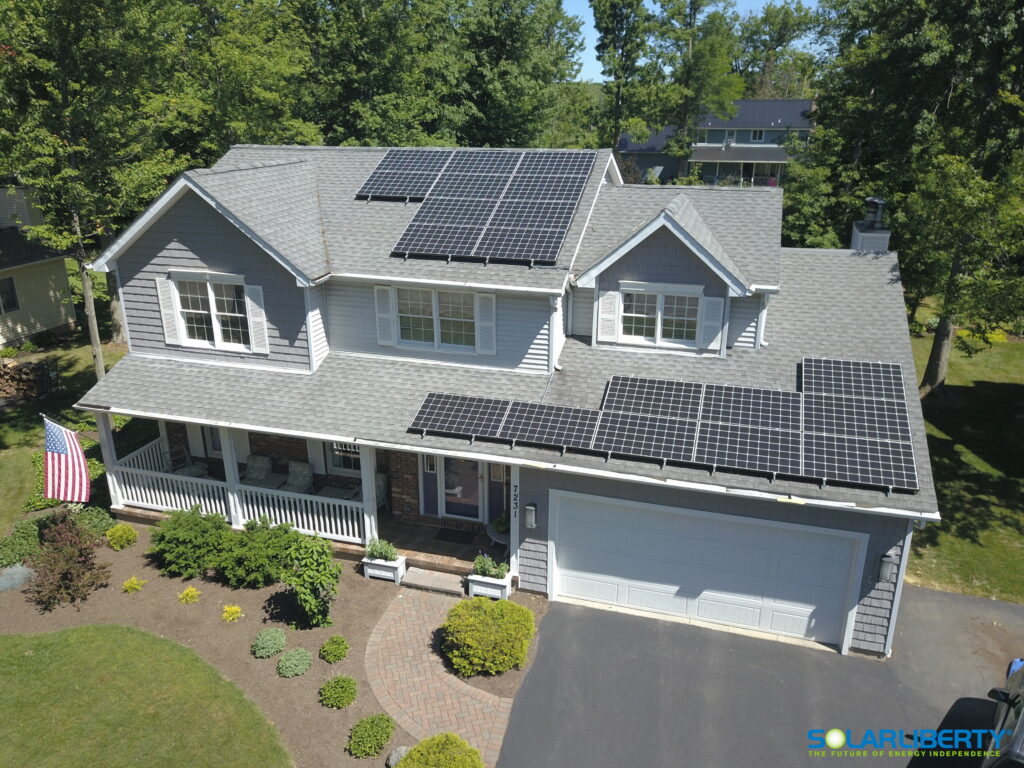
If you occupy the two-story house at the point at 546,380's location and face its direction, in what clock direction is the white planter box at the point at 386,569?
The white planter box is roughly at 2 o'clock from the two-story house.

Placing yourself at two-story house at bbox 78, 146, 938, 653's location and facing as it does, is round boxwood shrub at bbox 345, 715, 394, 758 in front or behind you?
in front

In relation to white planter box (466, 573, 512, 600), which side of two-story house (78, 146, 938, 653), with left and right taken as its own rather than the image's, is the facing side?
front

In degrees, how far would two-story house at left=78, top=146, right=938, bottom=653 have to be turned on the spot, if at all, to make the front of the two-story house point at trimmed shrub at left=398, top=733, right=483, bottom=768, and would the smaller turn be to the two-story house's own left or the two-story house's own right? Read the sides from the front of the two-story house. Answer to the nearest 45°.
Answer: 0° — it already faces it

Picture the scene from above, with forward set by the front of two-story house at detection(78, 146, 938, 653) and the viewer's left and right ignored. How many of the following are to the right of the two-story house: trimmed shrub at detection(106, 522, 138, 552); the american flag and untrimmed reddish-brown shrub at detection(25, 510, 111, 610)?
3

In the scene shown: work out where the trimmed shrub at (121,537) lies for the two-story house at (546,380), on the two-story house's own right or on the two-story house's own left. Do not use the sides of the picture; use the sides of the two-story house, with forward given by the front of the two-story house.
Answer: on the two-story house's own right

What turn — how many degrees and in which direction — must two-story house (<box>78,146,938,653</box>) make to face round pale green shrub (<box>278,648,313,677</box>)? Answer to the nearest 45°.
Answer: approximately 45° to its right

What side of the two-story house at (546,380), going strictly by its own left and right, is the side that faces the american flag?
right

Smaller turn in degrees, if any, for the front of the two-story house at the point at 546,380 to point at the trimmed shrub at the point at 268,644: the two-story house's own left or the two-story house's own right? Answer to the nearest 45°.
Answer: approximately 45° to the two-story house's own right

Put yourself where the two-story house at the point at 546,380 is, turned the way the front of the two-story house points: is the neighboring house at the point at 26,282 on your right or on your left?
on your right

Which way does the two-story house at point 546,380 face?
toward the camera

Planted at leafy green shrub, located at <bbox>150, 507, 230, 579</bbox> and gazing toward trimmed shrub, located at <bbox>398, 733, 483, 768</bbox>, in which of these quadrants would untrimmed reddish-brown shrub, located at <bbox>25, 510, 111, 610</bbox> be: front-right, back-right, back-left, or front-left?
back-right
